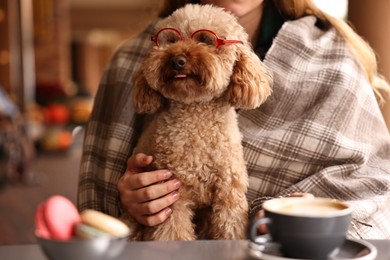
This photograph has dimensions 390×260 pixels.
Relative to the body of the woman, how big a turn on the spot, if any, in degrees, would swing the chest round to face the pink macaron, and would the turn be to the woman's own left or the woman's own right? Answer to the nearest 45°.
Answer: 0° — they already face it

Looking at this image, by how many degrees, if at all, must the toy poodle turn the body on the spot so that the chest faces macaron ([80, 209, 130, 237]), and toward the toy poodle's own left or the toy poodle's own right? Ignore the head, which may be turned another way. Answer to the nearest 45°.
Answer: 0° — it already faces it

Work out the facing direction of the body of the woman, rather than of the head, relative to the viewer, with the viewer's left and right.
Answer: facing the viewer and to the left of the viewer

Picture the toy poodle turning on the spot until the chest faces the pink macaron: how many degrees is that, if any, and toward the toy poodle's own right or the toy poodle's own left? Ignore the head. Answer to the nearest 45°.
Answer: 0° — it already faces it

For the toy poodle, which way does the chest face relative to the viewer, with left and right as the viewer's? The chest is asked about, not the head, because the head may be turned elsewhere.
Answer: facing the viewer
